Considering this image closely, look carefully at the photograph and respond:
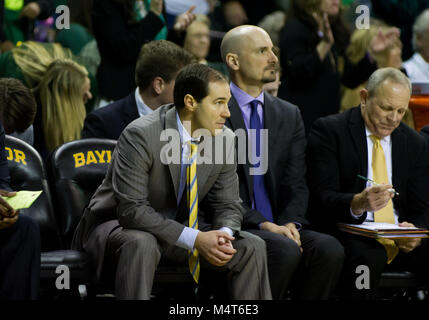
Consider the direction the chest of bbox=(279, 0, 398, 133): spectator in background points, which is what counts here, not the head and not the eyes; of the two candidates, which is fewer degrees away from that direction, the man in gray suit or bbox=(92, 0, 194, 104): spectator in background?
the man in gray suit

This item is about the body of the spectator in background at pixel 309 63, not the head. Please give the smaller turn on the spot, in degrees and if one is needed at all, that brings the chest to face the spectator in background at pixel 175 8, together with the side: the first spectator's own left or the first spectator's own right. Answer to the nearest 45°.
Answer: approximately 180°

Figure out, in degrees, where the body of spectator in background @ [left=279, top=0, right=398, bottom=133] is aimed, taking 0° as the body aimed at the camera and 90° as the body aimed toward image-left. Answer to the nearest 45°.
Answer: approximately 315°

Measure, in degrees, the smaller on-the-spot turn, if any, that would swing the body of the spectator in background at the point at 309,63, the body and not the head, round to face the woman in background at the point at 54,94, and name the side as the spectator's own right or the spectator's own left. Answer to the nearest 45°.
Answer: approximately 90° to the spectator's own right
